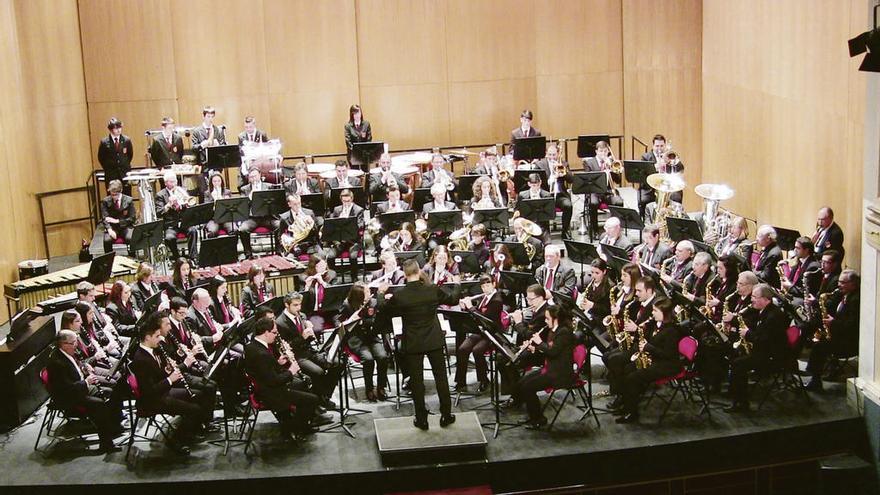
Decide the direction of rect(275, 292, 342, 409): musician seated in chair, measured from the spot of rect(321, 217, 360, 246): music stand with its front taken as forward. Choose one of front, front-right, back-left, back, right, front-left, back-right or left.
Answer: back

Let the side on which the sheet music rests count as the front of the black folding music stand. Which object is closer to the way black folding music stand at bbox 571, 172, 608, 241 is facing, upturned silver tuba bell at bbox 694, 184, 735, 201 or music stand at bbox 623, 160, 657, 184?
the music stand

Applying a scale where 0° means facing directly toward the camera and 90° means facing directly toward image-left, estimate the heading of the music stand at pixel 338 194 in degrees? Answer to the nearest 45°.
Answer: approximately 180°

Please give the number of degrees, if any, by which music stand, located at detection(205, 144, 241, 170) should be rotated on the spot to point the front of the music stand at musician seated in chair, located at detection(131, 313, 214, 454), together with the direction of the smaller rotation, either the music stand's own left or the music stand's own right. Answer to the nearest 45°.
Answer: approximately 180°

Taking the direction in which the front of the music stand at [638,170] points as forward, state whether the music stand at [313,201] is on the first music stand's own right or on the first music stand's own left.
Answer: on the first music stand's own left

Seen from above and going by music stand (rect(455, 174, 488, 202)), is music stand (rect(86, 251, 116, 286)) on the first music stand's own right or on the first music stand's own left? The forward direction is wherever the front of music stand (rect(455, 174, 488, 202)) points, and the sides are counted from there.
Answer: on the first music stand's own left

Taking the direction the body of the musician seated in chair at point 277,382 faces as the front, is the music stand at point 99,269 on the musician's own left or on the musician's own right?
on the musician's own left

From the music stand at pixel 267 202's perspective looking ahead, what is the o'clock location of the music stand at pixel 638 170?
the music stand at pixel 638 170 is roughly at 3 o'clock from the music stand at pixel 267 202.

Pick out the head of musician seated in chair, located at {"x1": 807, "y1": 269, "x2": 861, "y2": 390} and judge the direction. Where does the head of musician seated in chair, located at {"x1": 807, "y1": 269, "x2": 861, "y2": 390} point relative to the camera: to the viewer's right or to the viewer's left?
to the viewer's left

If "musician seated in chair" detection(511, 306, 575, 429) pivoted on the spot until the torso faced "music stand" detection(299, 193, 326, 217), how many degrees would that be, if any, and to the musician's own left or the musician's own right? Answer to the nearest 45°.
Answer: approximately 45° to the musician's own right

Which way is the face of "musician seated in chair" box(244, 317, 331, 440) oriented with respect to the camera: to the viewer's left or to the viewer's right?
to the viewer's right
